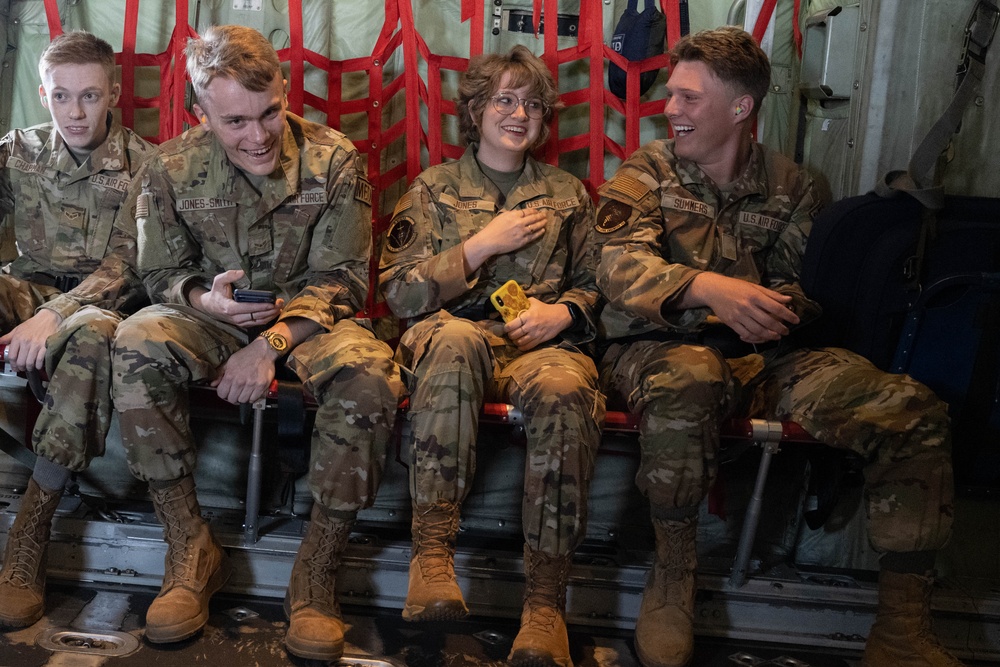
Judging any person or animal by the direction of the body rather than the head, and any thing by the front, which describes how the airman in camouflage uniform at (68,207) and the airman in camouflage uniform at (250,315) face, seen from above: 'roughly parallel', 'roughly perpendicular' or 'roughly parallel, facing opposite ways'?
roughly parallel

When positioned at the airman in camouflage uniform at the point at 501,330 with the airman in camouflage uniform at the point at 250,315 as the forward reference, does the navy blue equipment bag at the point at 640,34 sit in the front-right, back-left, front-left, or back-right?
back-right

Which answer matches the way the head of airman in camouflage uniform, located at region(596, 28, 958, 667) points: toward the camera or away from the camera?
toward the camera

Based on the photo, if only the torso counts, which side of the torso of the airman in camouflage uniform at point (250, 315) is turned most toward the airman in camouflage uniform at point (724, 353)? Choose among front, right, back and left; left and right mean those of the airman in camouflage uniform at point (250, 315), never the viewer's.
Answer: left

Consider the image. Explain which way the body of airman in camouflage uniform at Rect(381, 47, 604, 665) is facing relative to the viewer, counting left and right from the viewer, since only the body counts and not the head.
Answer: facing the viewer

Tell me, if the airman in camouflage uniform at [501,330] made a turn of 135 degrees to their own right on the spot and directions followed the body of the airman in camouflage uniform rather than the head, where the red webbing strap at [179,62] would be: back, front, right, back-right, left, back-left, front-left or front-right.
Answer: front

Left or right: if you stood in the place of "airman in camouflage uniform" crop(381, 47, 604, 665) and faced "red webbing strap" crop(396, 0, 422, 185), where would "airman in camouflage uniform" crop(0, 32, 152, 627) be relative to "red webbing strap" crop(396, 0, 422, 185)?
left

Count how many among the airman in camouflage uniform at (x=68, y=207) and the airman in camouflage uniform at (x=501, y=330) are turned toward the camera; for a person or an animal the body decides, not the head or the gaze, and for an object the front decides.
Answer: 2

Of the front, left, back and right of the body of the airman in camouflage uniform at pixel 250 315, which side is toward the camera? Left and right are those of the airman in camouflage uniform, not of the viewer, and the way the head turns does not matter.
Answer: front

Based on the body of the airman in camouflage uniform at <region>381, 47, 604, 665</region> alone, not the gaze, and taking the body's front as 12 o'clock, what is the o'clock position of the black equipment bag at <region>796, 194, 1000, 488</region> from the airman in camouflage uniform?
The black equipment bag is roughly at 9 o'clock from the airman in camouflage uniform.

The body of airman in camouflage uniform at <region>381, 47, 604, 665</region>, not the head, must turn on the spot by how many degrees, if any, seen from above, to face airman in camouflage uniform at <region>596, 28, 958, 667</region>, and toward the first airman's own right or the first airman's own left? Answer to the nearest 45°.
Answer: approximately 90° to the first airman's own left

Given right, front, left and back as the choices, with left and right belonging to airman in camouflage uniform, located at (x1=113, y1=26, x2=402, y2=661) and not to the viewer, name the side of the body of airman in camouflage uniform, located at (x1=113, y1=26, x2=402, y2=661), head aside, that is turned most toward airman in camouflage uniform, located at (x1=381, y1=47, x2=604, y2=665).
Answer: left
